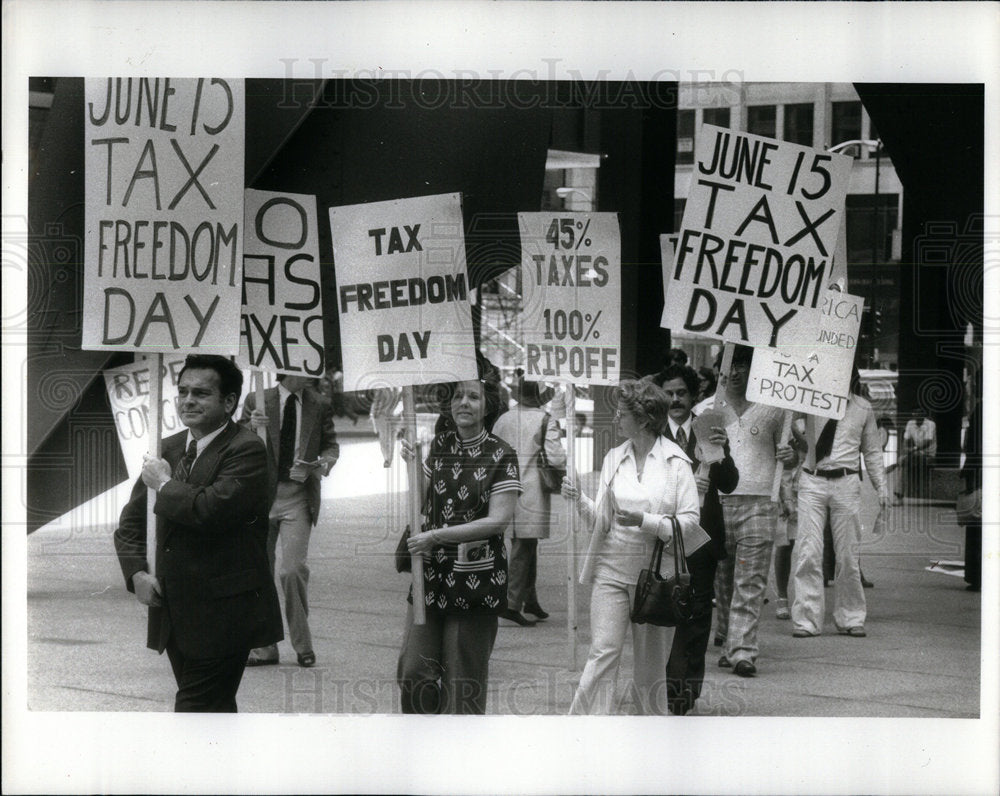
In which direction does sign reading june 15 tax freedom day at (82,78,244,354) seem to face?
toward the camera

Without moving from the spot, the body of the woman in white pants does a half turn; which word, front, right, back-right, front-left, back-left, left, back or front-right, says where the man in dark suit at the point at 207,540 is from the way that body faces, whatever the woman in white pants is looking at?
back-left

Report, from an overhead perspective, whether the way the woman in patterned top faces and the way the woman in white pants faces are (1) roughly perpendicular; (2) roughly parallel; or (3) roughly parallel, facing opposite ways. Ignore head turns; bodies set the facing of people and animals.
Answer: roughly parallel

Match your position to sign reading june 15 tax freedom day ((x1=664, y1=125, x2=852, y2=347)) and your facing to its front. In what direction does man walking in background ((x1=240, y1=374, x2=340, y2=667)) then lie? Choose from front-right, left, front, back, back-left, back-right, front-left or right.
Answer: right

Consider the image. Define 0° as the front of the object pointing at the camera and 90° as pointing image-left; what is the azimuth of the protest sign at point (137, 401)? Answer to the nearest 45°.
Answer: approximately 0°

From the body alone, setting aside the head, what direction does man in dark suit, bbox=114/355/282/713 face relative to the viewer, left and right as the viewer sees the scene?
facing the viewer and to the left of the viewer

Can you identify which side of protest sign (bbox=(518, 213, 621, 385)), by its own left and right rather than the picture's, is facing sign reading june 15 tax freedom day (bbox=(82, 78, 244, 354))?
right

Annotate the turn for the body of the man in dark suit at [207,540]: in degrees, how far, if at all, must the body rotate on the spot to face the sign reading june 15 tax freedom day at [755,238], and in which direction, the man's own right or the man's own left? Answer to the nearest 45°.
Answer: approximately 135° to the man's own left

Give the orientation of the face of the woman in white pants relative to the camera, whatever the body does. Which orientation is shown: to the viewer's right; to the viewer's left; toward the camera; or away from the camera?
to the viewer's left

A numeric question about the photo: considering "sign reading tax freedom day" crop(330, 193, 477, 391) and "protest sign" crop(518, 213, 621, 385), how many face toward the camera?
2

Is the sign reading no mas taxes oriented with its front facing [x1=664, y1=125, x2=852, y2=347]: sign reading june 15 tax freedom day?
no

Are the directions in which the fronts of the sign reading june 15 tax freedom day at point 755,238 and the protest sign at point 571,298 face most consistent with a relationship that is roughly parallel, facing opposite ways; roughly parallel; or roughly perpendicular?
roughly parallel

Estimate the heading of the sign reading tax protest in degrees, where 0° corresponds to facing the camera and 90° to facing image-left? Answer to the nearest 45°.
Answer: approximately 0°

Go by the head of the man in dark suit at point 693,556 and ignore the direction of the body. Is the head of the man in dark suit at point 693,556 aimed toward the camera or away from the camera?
toward the camera

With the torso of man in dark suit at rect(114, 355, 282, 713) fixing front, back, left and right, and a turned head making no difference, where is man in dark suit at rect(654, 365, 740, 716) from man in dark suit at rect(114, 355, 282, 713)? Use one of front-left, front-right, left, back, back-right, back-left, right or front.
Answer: back-left

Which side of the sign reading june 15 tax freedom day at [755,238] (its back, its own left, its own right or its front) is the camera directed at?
front

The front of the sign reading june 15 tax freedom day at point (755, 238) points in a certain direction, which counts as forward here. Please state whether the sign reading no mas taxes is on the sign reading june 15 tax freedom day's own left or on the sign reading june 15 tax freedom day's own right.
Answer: on the sign reading june 15 tax freedom day's own right

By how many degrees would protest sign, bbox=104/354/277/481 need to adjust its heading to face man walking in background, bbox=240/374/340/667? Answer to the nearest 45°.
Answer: approximately 90° to its left

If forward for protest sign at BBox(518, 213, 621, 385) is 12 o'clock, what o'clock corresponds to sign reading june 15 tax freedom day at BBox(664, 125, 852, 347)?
The sign reading june 15 tax freedom day is roughly at 9 o'clock from the protest sign.

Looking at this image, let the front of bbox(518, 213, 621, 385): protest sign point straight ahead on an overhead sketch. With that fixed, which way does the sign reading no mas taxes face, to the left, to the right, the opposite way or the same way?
the same way

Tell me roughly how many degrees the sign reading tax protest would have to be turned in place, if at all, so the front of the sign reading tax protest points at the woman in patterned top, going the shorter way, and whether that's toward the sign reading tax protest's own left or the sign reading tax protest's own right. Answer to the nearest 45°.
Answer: approximately 90° to the sign reading tax protest's own right
